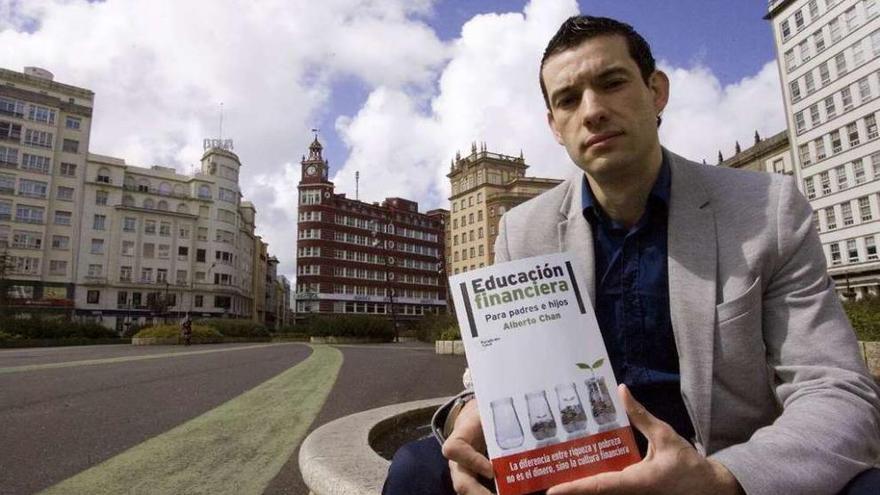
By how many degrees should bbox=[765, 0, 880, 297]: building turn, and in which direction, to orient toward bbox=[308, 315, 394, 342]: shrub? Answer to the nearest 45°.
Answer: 0° — it already faces it

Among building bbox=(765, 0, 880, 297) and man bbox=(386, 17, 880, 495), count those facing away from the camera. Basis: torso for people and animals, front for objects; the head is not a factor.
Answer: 0

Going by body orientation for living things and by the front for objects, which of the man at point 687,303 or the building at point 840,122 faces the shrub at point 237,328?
the building

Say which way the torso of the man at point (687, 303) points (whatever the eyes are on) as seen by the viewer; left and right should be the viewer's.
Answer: facing the viewer and to the left of the viewer

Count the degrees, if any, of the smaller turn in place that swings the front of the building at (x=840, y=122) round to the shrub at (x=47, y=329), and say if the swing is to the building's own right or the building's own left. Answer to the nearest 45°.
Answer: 0° — it already faces it

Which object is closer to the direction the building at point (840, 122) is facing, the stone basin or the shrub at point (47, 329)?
the shrub

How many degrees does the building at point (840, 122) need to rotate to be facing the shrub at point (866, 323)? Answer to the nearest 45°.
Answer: approximately 45° to its left

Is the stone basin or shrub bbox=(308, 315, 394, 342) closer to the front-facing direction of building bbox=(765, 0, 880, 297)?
the shrub

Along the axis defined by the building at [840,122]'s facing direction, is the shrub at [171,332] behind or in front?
in front
